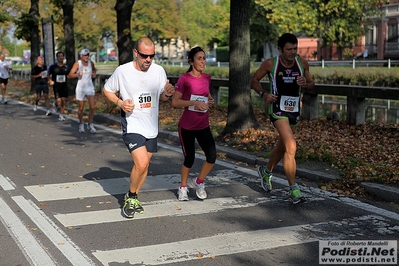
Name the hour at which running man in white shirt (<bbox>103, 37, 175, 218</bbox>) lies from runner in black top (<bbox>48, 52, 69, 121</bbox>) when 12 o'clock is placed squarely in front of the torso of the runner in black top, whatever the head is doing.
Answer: The running man in white shirt is roughly at 12 o'clock from the runner in black top.

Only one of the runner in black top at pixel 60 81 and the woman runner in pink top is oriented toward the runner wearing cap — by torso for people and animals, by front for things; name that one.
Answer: the runner in black top

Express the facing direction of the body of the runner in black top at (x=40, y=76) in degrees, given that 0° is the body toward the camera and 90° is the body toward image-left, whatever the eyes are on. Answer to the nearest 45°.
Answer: approximately 315°

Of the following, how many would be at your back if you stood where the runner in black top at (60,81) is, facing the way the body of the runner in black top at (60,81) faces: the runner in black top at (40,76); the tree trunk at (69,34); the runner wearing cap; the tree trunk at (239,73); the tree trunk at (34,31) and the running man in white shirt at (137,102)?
3

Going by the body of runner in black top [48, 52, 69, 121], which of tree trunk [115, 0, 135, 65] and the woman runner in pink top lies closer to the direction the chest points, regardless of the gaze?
the woman runner in pink top

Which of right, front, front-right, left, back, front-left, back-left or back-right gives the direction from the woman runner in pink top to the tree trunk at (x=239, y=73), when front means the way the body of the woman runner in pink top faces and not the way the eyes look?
back-left

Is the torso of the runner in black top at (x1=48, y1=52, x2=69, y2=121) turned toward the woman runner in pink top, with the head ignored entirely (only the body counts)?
yes
